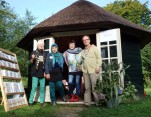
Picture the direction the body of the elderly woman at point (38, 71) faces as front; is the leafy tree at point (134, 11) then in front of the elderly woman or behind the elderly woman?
behind

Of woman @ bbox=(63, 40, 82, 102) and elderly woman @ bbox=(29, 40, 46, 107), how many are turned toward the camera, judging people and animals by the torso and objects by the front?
2

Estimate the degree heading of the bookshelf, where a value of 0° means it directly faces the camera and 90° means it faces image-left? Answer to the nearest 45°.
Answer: approximately 315°

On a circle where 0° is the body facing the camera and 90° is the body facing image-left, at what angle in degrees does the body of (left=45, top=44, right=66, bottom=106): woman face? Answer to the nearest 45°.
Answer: approximately 0°

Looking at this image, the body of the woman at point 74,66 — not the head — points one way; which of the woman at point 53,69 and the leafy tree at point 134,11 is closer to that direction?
the woman

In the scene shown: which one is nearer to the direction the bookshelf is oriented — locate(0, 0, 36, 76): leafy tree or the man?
the man

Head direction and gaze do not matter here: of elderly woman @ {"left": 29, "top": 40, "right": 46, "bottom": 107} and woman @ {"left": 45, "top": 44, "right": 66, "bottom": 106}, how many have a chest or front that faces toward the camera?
2

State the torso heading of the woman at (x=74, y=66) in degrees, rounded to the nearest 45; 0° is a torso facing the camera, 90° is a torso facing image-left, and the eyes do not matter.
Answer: approximately 0°

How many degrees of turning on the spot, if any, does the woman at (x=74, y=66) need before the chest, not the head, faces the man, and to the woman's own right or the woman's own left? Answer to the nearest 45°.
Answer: approximately 45° to the woman's own left

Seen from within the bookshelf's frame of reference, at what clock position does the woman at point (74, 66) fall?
The woman is roughly at 10 o'clock from the bookshelf.

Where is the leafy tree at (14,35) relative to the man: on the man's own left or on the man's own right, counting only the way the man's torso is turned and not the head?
on the man's own right
